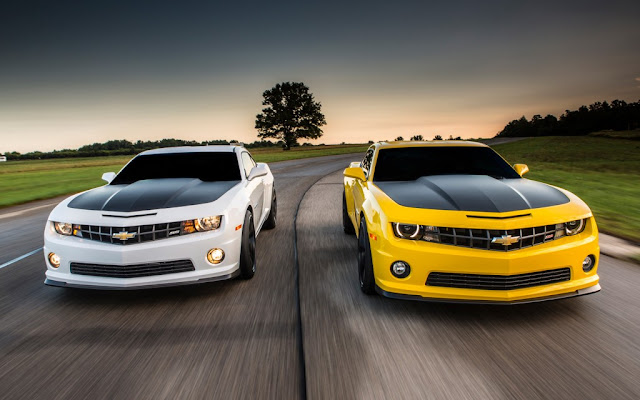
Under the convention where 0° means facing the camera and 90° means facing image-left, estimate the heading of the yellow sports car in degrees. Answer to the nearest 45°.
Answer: approximately 315°

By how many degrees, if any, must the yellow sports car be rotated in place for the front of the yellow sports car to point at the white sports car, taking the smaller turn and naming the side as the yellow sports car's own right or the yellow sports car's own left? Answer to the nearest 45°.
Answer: approximately 135° to the yellow sports car's own right

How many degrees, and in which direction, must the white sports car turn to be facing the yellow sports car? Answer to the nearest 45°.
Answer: approximately 90° to its left

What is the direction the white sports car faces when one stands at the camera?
facing the viewer and to the left of the viewer

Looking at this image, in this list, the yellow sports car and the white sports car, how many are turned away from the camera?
0
